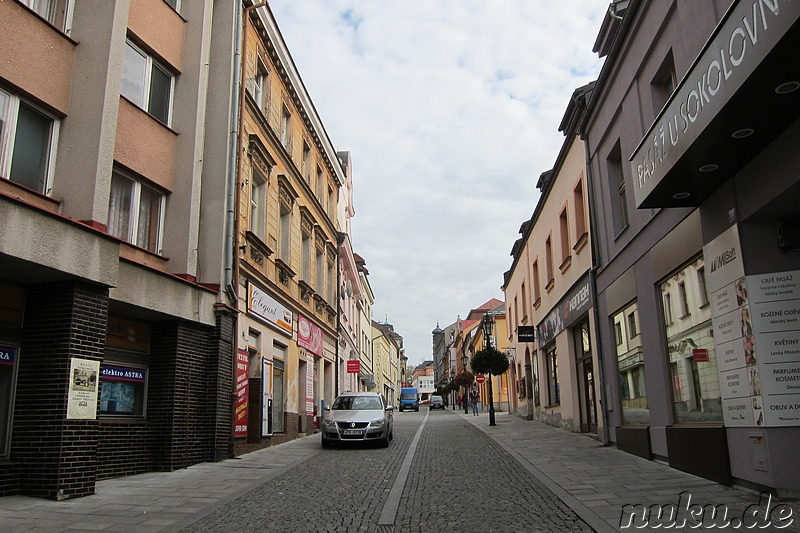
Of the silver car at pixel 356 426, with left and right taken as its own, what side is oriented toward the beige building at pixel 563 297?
left

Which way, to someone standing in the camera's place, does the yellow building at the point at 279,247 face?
facing to the right of the viewer

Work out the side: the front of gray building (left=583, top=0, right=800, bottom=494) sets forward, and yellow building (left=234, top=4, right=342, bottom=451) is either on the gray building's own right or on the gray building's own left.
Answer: on the gray building's own right

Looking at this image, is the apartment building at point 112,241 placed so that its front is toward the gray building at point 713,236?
yes

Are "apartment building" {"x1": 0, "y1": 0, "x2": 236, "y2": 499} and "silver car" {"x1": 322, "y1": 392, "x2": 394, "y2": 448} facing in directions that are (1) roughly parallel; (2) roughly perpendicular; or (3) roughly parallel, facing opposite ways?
roughly perpendicular

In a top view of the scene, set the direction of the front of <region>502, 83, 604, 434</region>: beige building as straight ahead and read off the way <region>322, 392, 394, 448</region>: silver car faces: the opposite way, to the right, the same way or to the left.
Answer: to the left

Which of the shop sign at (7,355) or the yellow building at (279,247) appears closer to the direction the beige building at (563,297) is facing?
the yellow building

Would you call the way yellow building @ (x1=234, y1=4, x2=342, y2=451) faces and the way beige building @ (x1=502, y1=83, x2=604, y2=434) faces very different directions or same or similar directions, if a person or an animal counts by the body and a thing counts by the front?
very different directions

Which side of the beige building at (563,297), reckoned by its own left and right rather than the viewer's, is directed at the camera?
left

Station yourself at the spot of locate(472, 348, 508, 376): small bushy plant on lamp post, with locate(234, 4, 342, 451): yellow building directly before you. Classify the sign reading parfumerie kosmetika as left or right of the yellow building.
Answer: left

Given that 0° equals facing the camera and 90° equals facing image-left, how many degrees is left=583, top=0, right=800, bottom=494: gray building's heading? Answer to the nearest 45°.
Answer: approximately 45°

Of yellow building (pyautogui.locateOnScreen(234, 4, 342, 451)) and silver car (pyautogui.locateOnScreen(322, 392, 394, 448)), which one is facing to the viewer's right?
the yellow building

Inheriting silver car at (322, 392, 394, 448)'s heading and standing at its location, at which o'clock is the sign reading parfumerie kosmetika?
The sign reading parfumerie kosmetika is roughly at 11 o'clock from the silver car.
